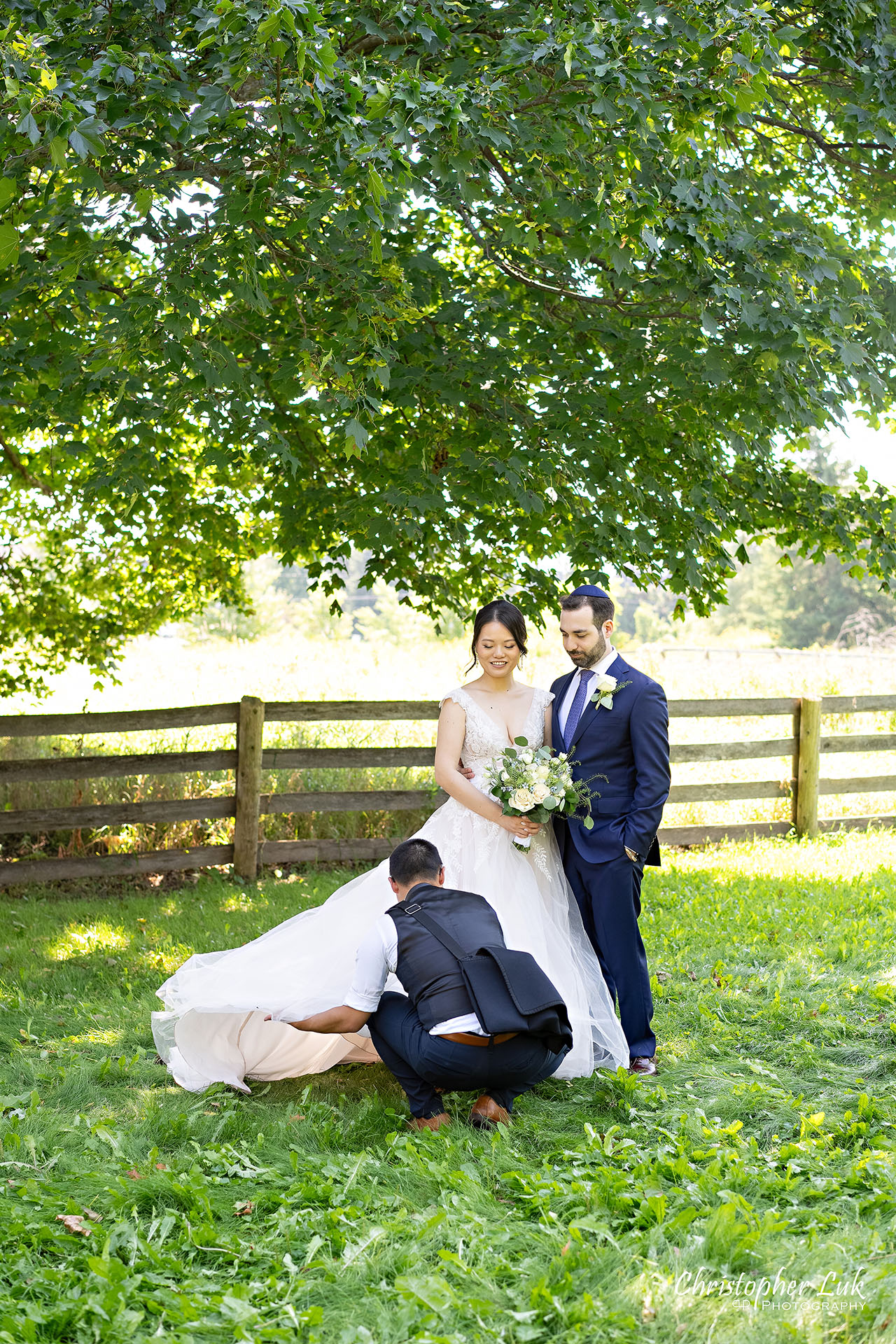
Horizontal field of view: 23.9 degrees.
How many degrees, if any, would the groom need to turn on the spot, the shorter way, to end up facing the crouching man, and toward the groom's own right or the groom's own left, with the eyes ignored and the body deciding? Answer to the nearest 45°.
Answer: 0° — they already face them

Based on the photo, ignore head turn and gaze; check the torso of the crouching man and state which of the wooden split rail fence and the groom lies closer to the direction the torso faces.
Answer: the wooden split rail fence

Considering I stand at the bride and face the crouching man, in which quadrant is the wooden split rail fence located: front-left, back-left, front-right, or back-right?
back-right

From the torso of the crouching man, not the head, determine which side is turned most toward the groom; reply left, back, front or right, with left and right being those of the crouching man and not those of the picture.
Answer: right

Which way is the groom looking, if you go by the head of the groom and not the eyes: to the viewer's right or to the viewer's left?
to the viewer's left

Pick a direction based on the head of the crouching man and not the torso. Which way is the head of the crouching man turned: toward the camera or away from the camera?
away from the camera

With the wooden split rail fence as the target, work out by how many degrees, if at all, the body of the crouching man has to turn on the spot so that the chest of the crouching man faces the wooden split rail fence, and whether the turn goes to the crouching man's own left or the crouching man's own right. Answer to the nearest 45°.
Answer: approximately 45° to the crouching man's own right

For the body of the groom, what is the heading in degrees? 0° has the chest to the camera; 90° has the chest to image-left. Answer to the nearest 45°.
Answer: approximately 45°

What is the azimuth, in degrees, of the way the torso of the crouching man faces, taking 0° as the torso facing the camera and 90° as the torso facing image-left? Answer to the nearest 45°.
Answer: approximately 135°
